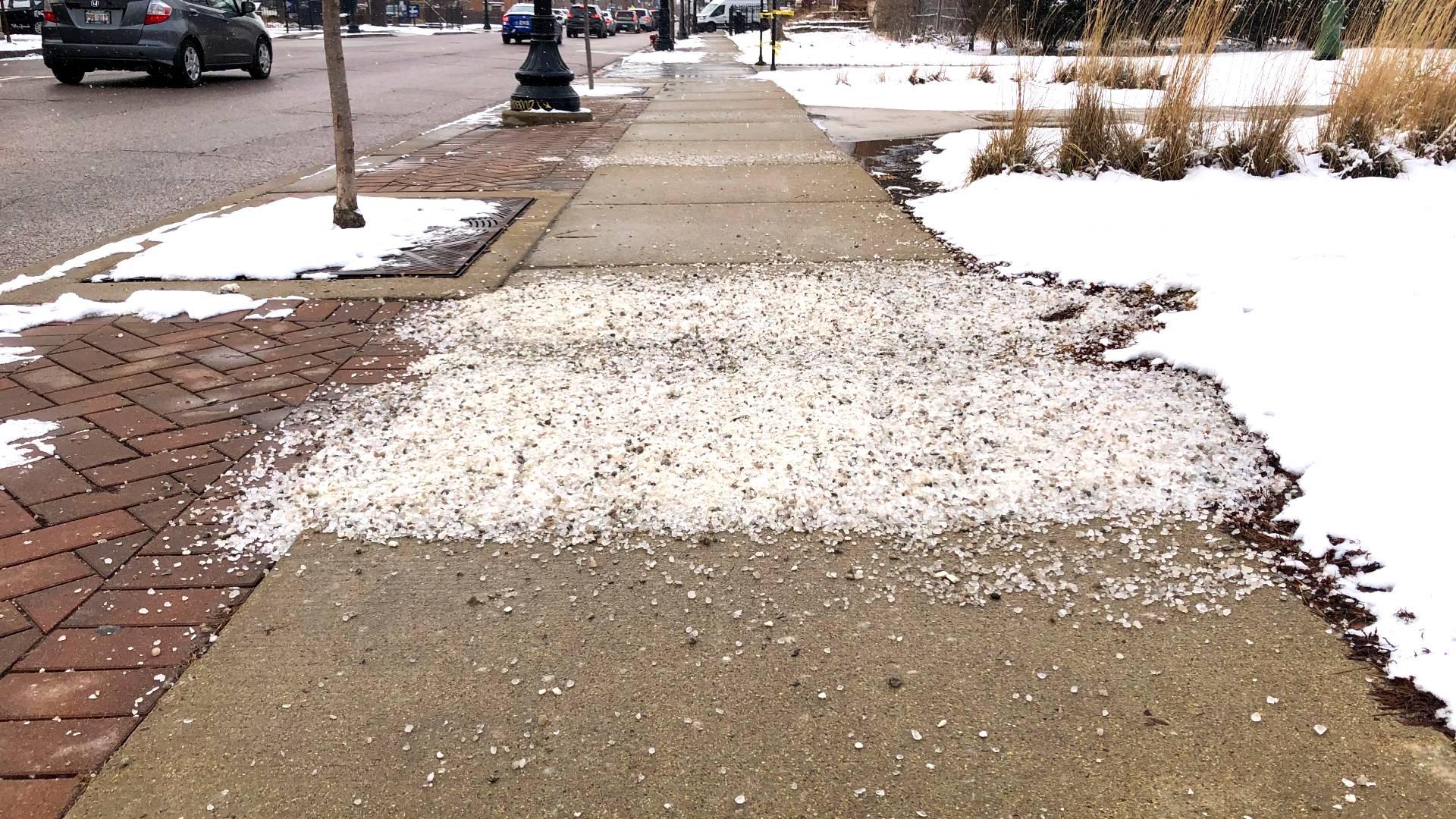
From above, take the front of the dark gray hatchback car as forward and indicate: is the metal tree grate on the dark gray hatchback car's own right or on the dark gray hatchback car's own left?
on the dark gray hatchback car's own right

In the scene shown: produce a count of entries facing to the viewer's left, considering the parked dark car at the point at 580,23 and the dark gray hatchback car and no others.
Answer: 0

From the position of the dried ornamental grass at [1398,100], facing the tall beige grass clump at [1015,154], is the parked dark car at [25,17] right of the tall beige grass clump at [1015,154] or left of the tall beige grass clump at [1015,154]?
right

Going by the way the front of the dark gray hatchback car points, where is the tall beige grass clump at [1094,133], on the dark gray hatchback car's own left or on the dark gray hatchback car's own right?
on the dark gray hatchback car's own right

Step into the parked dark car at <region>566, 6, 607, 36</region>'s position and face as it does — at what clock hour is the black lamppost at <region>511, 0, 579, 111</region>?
The black lamppost is roughly at 6 o'clock from the parked dark car.

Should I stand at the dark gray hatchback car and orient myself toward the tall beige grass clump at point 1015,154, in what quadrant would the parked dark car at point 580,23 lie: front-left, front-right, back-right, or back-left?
back-left

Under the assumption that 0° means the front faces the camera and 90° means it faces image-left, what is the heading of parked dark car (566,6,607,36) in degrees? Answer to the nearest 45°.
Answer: approximately 180°

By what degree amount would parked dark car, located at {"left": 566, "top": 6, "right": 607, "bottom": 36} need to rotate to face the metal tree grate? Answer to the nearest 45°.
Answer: approximately 180°

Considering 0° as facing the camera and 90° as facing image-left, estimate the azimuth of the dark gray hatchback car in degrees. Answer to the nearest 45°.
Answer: approximately 225°

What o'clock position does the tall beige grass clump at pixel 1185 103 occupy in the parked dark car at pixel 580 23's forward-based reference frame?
The tall beige grass clump is roughly at 6 o'clock from the parked dark car.

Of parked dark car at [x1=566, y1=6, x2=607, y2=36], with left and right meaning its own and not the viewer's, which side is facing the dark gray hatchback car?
back

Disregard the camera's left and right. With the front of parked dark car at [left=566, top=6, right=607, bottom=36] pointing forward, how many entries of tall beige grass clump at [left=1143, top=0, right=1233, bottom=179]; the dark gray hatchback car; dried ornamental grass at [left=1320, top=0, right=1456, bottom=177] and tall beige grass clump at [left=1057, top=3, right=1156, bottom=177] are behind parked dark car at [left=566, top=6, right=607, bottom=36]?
4

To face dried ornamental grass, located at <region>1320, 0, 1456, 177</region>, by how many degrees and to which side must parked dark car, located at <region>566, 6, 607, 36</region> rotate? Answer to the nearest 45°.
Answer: approximately 180°

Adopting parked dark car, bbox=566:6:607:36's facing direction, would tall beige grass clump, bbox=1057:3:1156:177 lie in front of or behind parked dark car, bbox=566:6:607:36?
behind
